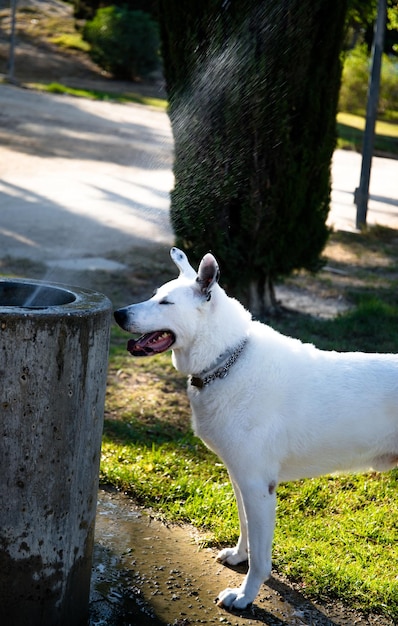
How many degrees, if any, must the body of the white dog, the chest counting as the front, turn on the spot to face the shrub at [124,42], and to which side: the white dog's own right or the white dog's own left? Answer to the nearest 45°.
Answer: approximately 90° to the white dog's own right

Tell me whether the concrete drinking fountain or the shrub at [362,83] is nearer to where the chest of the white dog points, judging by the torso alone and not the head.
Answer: the concrete drinking fountain

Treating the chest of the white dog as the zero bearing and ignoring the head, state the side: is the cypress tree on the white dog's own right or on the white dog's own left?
on the white dog's own right

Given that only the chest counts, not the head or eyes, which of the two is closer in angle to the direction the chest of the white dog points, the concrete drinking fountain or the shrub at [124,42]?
the concrete drinking fountain

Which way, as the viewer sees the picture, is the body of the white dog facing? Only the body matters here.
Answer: to the viewer's left

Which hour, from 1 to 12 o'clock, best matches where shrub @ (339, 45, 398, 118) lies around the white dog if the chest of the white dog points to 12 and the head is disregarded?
The shrub is roughly at 3 o'clock from the white dog.

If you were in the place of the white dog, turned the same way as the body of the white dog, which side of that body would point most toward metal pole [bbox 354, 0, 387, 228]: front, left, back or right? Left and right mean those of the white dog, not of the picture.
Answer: right
